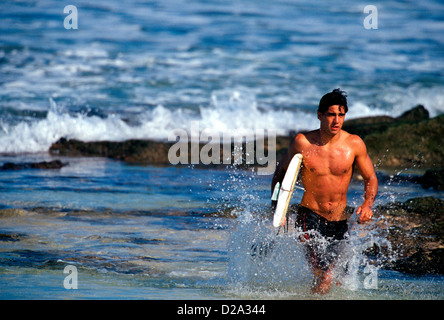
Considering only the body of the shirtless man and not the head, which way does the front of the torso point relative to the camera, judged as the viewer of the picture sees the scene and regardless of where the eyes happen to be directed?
toward the camera

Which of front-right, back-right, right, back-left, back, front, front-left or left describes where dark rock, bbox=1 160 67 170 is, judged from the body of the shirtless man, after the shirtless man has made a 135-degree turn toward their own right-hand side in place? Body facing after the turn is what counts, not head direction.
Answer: front

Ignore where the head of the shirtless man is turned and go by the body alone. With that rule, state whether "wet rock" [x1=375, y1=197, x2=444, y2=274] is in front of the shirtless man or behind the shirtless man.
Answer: behind

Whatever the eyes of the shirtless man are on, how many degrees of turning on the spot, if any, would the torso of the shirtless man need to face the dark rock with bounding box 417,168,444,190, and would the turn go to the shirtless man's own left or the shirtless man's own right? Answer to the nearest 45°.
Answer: approximately 180°

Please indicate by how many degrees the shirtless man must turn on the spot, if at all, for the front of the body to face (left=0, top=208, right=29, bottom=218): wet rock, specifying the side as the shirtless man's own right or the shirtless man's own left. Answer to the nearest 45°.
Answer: approximately 135° to the shirtless man's own right

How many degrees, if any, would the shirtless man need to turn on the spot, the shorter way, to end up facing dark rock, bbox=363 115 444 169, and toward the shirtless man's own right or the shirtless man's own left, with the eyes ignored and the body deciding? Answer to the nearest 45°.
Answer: approximately 180°

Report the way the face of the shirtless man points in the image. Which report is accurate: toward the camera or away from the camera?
toward the camera
